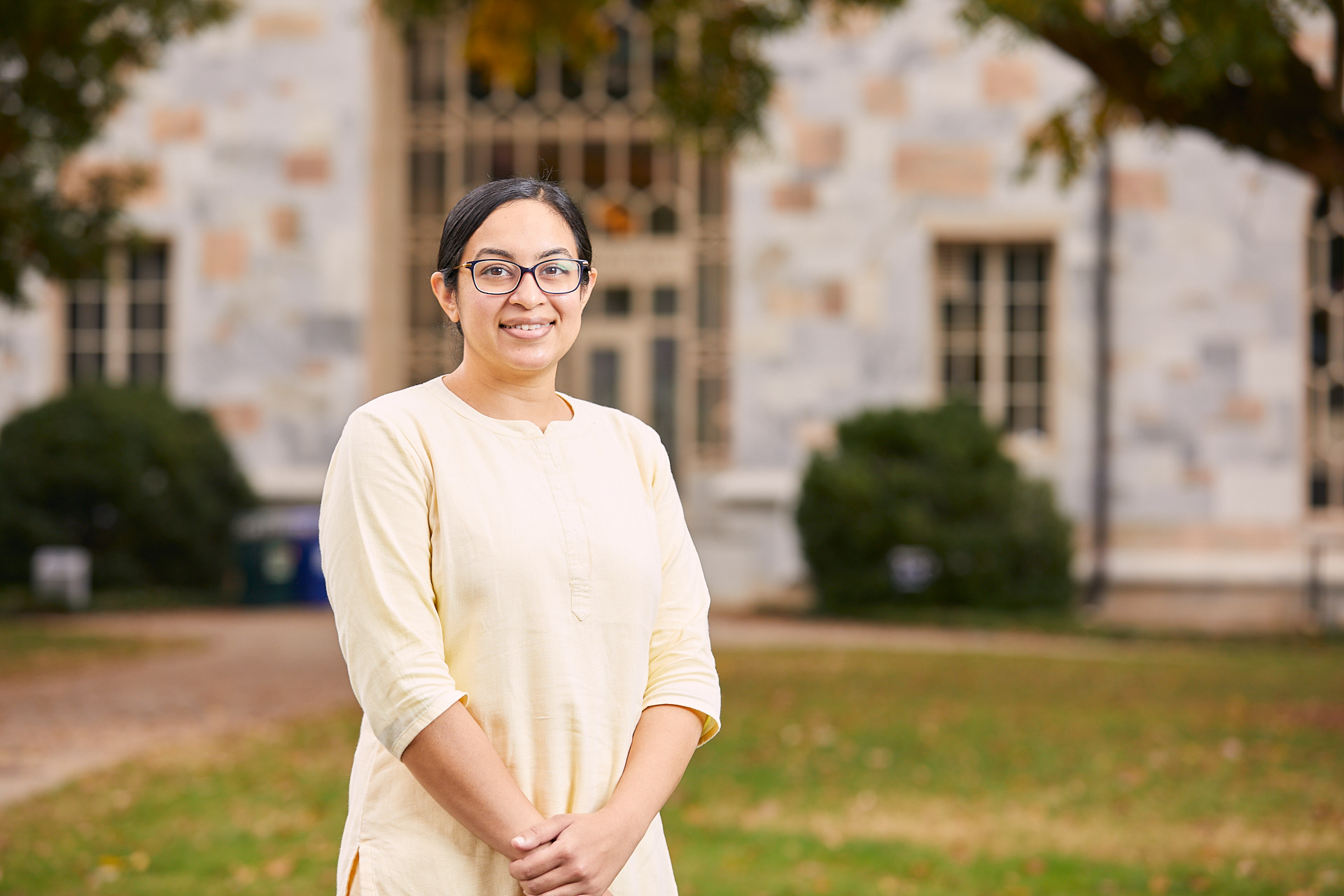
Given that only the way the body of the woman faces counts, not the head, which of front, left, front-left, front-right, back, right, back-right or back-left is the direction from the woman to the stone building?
back-left

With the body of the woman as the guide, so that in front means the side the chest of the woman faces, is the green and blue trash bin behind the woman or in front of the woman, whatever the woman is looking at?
behind

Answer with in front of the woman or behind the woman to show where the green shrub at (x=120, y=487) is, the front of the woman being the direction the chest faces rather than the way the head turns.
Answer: behind

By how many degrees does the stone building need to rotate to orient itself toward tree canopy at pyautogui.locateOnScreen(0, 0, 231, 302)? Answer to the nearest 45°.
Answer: approximately 45° to its right

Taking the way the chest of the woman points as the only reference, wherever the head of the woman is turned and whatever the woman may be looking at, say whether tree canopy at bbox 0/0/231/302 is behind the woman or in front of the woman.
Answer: behind

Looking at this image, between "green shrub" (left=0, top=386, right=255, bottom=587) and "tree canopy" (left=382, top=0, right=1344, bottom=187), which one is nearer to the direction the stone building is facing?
the tree canopy

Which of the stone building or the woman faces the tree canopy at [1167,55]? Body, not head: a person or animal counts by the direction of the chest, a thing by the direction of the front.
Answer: the stone building

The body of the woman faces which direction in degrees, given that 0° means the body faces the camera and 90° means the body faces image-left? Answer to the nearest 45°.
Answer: approximately 315°
